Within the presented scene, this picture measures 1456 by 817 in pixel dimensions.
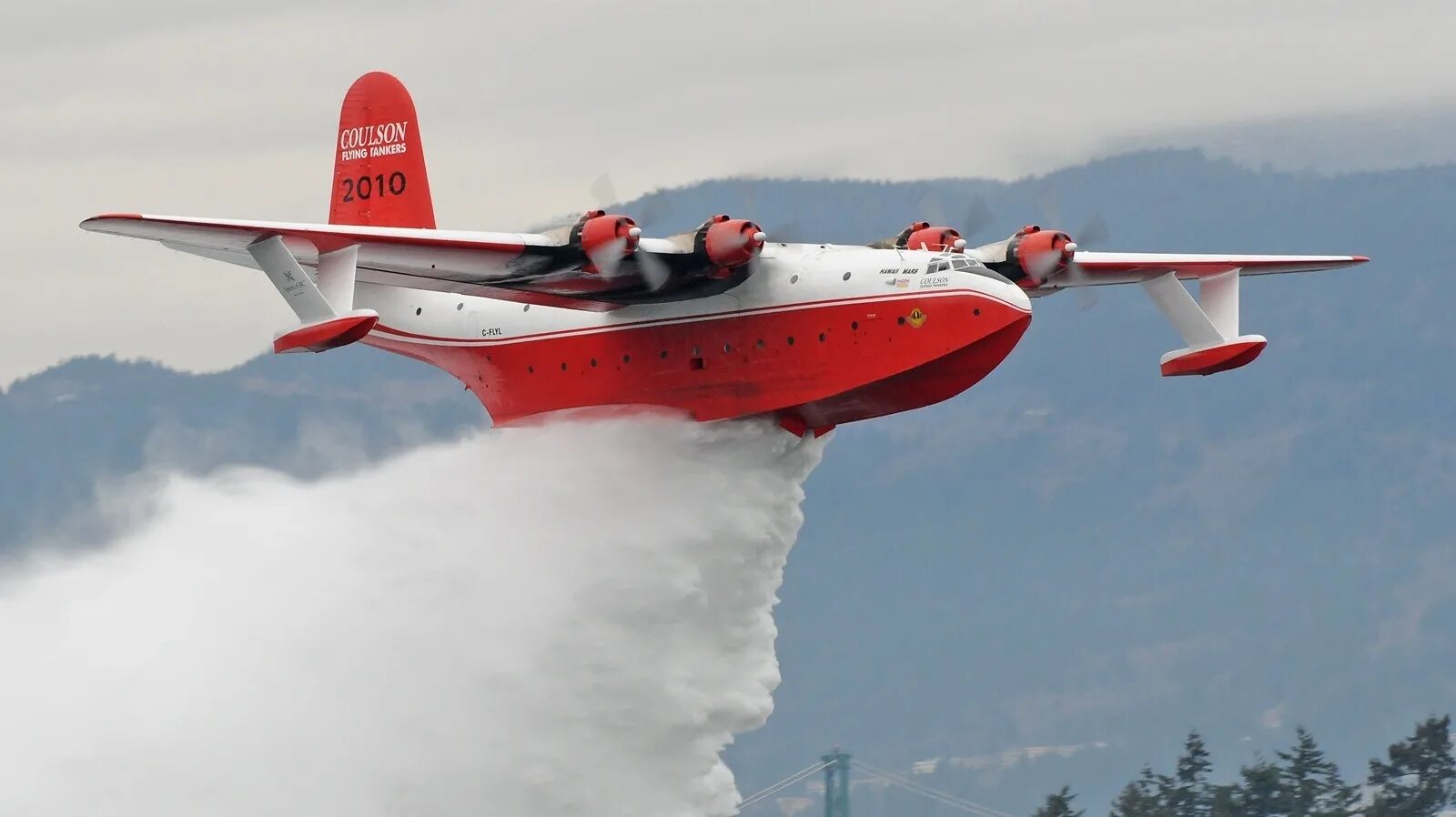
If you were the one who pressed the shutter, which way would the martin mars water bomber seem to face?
facing the viewer and to the right of the viewer
